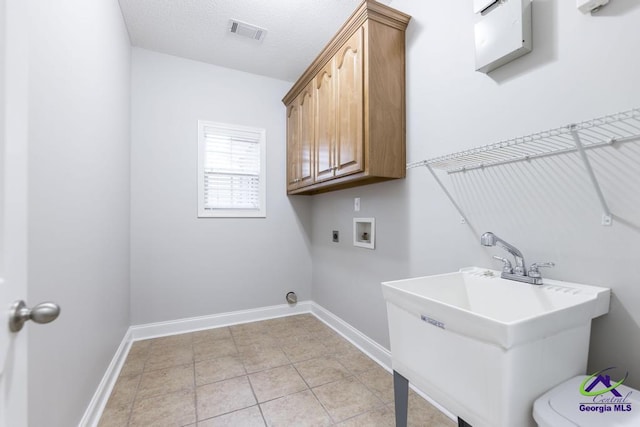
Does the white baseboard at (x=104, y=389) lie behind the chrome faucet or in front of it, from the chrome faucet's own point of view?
in front

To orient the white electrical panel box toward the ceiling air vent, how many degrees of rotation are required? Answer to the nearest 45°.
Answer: approximately 45° to its right

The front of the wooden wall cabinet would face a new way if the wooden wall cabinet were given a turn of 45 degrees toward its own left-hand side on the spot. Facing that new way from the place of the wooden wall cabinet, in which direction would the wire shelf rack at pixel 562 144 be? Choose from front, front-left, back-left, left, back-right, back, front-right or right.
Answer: front-left

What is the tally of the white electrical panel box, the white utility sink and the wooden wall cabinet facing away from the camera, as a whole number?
0

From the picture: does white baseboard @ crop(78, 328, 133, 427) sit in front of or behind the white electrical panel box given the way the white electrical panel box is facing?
in front

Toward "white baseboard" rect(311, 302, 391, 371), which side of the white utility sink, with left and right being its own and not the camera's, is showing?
right

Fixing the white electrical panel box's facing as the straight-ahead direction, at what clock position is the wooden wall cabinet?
The wooden wall cabinet is roughly at 2 o'clock from the white electrical panel box.

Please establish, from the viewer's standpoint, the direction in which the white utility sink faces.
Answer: facing the viewer and to the left of the viewer
